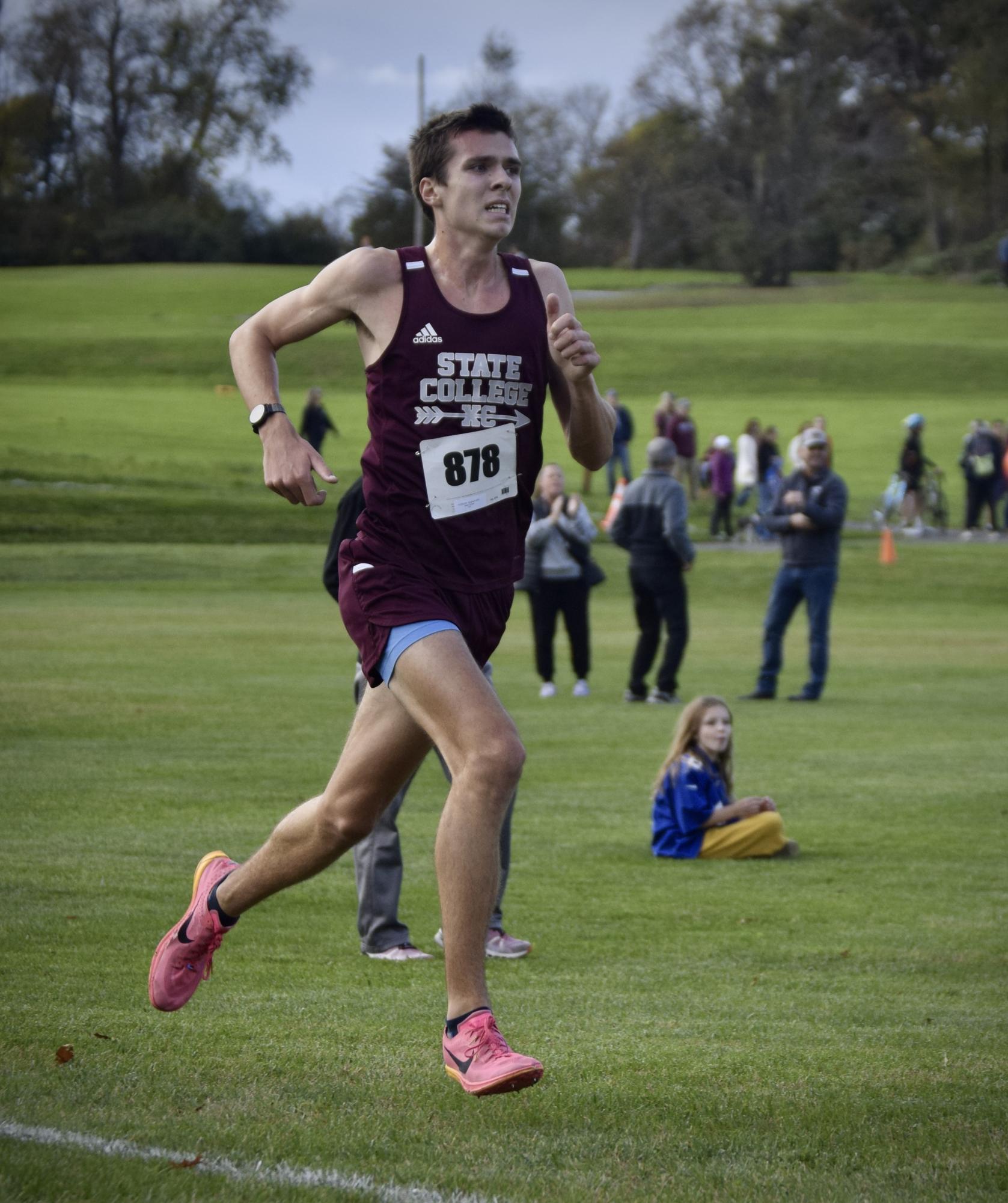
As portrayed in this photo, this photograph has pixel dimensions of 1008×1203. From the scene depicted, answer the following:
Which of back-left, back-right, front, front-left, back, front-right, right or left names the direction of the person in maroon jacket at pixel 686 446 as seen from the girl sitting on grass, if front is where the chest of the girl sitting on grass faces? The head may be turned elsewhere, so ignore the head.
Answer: left

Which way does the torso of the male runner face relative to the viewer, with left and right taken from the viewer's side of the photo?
facing the viewer and to the right of the viewer

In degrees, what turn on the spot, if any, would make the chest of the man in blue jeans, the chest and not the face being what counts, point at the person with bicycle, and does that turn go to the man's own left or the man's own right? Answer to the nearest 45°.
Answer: approximately 135° to the man's own right

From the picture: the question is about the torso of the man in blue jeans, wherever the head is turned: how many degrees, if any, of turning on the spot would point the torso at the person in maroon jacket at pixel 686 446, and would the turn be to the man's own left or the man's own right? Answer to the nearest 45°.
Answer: approximately 135° to the man's own right

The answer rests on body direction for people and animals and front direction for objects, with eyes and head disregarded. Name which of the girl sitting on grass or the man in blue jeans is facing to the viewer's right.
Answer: the girl sitting on grass

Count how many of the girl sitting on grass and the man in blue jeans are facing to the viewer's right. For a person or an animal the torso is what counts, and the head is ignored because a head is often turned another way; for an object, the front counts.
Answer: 1

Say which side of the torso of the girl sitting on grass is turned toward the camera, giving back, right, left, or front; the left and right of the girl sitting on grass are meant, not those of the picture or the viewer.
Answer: right

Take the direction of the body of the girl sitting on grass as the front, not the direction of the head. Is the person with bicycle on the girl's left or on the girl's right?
on the girl's left

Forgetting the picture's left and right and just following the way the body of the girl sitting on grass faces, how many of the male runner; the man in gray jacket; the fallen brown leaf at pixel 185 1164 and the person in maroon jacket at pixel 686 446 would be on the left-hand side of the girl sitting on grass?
2

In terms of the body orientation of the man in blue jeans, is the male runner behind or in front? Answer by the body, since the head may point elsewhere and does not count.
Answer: in front

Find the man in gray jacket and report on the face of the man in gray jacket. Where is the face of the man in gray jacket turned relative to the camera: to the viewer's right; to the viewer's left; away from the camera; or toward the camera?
away from the camera

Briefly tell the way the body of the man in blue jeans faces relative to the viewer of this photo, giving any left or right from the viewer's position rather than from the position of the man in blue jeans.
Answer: facing the viewer and to the left of the viewer
